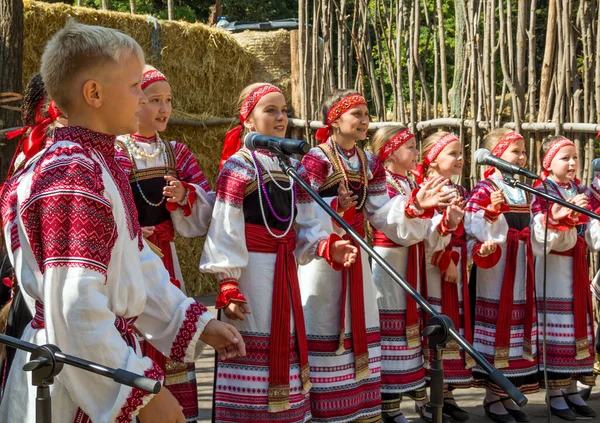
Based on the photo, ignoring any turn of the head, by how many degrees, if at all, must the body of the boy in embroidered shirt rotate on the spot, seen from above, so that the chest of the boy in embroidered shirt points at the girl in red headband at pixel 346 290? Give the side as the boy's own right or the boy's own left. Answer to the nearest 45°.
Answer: approximately 45° to the boy's own left

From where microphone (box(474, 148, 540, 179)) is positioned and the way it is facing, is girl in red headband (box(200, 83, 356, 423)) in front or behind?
in front

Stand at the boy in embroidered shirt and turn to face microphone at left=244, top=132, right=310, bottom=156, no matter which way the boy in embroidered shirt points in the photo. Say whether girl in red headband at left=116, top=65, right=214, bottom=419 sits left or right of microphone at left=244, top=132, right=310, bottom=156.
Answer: left

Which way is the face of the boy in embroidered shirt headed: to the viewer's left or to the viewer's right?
to the viewer's right

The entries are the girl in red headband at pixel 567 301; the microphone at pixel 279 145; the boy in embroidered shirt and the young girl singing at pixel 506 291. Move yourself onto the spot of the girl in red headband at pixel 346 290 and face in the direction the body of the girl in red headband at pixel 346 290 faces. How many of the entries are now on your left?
2

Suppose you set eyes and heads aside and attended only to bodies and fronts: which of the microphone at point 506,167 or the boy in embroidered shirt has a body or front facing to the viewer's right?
the boy in embroidered shirt

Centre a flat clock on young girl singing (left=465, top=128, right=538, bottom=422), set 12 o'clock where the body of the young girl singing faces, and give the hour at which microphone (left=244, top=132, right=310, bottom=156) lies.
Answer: The microphone is roughly at 2 o'clock from the young girl singing.

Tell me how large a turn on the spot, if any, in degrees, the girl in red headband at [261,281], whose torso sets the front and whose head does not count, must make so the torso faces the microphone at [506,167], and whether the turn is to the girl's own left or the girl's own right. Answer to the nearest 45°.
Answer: approximately 45° to the girl's own left

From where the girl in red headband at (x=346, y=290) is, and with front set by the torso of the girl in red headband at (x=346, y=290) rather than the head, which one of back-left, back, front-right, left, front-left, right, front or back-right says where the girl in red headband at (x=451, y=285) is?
left

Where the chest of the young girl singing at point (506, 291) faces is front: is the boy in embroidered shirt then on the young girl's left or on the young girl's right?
on the young girl's right

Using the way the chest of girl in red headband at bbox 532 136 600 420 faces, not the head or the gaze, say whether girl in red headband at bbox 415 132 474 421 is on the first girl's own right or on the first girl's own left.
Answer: on the first girl's own right

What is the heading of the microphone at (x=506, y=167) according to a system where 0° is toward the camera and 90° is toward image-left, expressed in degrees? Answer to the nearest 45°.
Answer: approximately 90°

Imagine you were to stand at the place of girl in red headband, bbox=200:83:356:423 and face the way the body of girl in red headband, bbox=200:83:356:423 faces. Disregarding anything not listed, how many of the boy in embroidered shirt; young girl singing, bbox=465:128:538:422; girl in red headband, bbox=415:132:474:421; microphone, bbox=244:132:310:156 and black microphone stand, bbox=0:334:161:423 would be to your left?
2

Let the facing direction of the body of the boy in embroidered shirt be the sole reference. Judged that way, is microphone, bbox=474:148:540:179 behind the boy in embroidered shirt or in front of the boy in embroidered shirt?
in front

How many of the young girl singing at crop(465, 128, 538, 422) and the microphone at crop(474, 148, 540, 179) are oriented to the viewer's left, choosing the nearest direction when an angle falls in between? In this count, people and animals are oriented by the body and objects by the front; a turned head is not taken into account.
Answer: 1

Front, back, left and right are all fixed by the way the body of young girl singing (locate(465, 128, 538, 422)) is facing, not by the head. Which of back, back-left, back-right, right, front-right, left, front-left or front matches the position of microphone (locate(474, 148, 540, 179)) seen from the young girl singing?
front-right

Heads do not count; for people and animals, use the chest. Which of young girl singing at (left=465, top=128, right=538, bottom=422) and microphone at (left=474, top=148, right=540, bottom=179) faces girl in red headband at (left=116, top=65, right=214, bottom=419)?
the microphone
